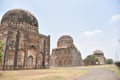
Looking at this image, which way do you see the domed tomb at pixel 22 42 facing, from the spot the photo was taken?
facing the viewer and to the right of the viewer
